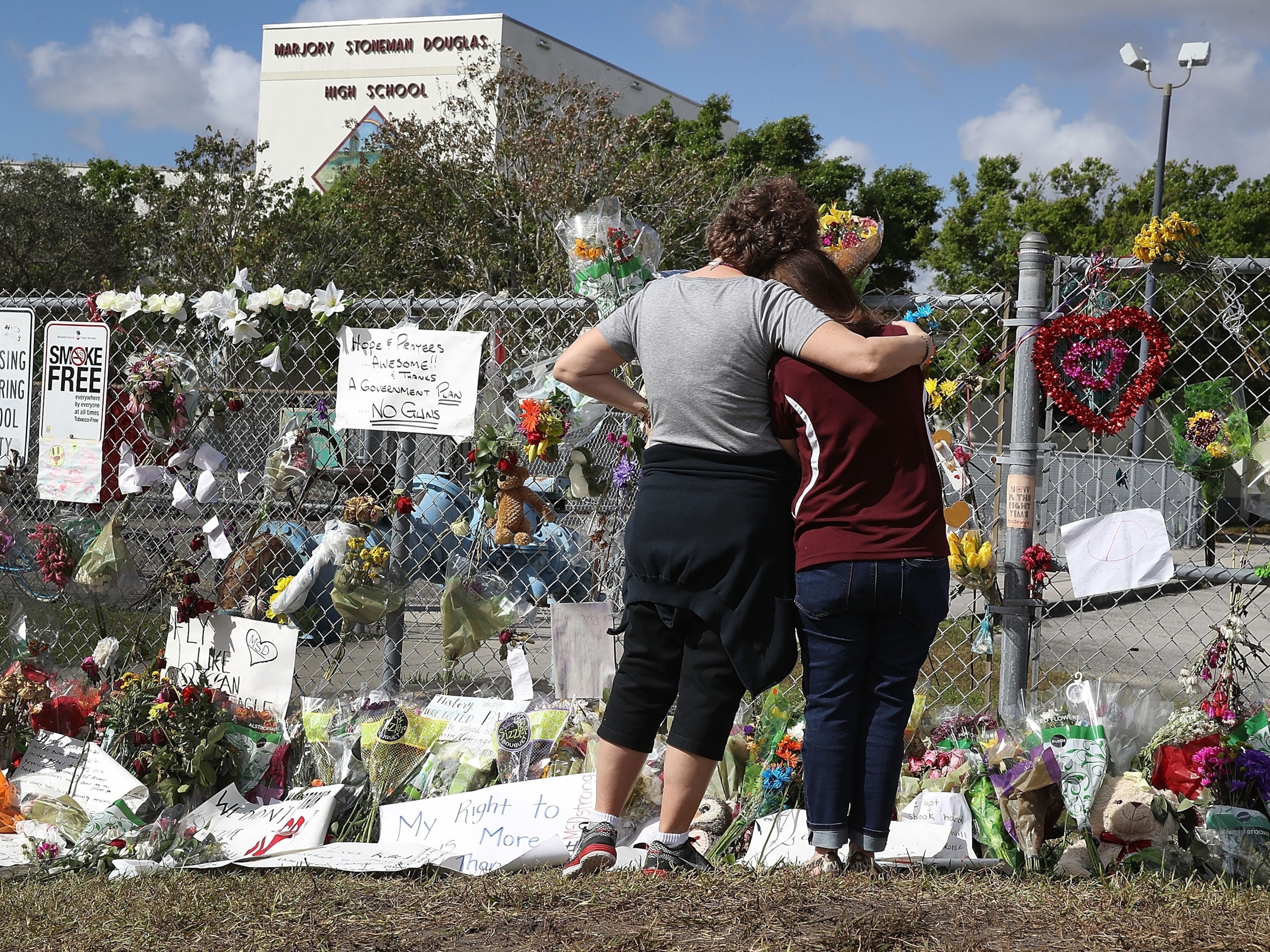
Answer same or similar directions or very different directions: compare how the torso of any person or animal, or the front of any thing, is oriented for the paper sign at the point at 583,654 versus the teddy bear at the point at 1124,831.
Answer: same or similar directions

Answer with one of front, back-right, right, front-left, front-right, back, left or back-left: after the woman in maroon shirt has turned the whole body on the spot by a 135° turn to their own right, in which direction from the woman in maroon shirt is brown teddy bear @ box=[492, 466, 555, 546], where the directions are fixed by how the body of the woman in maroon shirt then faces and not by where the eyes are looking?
back

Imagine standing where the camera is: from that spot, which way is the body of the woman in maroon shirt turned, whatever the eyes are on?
away from the camera

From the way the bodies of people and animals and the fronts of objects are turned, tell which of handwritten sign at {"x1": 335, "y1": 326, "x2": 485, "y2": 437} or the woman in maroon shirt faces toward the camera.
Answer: the handwritten sign

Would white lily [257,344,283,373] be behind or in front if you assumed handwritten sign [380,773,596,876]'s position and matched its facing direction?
behind

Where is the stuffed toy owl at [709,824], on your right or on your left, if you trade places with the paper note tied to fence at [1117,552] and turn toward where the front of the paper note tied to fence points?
on your right

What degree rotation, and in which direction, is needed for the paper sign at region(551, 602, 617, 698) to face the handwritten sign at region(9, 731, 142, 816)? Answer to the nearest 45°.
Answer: approximately 90° to its right

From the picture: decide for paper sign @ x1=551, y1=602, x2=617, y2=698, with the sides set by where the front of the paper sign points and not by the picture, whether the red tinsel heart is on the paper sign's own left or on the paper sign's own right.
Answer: on the paper sign's own left

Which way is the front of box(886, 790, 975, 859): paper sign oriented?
toward the camera

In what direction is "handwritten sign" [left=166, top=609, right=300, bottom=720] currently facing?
toward the camera

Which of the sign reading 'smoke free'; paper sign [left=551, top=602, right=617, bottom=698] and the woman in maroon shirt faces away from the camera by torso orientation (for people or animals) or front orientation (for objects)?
the woman in maroon shirt

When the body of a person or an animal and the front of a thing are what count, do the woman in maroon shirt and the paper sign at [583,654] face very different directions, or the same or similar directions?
very different directions

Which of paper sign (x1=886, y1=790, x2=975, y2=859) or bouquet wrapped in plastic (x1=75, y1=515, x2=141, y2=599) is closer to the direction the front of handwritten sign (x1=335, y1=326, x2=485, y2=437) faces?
the paper sign

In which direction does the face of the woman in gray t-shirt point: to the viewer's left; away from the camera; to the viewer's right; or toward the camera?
away from the camera

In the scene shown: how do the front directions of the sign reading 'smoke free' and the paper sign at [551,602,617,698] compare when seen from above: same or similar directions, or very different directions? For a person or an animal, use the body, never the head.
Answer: same or similar directions
